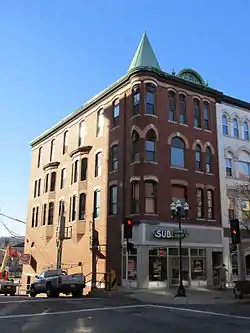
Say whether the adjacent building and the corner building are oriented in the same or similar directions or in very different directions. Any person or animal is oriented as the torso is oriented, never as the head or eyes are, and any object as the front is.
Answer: same or similar directions

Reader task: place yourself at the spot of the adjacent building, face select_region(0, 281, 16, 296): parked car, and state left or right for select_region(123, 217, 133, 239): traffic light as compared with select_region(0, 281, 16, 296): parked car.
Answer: left

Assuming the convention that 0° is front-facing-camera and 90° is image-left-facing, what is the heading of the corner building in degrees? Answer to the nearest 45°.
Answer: approximately 315°

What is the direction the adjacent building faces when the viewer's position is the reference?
facing the viewer and to the right of the viewer

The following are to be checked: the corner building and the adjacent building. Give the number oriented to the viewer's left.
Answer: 0

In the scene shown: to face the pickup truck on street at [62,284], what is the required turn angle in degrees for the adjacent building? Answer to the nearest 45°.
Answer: approximately 90° to its right

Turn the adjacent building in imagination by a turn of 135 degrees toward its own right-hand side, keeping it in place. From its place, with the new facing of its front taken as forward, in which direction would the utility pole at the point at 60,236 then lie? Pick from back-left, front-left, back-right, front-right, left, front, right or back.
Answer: front

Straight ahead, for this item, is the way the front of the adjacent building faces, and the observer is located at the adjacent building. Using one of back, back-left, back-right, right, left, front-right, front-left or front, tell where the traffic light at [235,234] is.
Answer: front-right
